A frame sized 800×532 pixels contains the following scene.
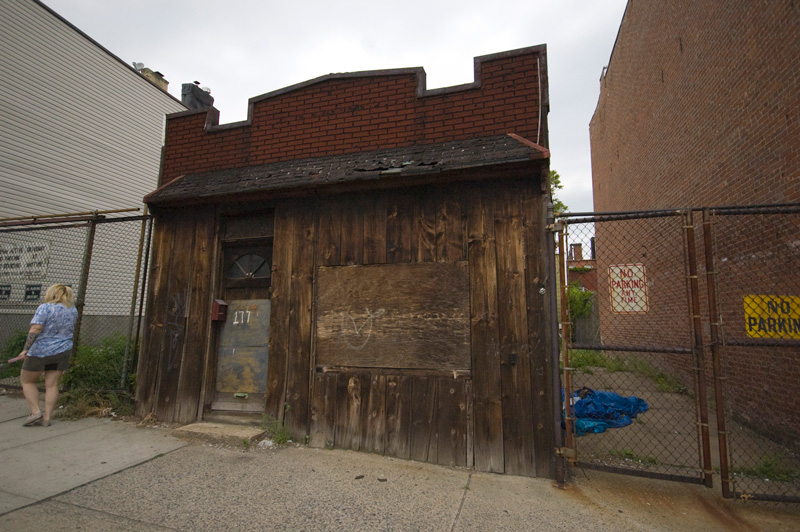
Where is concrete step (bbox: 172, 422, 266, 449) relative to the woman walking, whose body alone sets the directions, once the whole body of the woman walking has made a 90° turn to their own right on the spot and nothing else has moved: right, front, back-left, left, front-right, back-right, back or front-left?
right

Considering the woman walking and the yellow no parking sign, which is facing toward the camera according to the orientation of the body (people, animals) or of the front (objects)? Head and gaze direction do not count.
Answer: the yellow no parking sign

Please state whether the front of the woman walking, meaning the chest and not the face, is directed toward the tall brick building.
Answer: no

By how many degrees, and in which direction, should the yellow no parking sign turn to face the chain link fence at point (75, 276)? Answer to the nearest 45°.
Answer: approximately 90° to its right

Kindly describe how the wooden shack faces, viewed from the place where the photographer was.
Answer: facing the viewer and to the left of the viewer

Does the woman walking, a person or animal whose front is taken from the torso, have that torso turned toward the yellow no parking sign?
no

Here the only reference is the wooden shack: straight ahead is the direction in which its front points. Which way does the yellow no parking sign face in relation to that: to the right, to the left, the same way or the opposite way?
the same way

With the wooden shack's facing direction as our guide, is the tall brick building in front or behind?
behind

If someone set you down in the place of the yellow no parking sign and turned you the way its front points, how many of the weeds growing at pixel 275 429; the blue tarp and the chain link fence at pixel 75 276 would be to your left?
0

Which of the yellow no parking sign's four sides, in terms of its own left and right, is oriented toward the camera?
front

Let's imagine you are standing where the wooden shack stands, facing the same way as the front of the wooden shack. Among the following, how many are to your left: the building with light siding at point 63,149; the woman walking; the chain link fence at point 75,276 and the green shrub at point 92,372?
0

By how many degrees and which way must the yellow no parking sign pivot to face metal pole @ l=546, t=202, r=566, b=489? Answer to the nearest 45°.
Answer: approximately 45° to its right

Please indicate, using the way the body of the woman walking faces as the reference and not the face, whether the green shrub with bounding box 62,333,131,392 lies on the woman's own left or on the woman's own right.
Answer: on the woman's own right

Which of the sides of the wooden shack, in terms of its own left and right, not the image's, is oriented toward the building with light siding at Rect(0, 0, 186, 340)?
right

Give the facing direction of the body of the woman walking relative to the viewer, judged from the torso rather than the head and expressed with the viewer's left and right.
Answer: facing away from the viewer and to the left of the viewer
